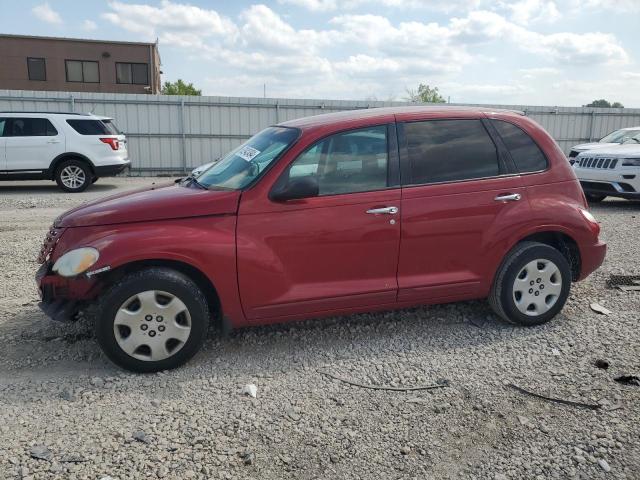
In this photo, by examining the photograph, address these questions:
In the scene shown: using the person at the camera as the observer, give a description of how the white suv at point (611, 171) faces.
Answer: facing the viewer and to the left of the viewer

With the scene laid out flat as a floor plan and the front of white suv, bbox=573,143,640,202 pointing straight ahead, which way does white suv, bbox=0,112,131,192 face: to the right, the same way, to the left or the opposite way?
the same way

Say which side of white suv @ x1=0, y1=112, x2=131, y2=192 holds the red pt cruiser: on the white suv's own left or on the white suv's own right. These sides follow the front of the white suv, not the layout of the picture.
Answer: on the white suv's own left

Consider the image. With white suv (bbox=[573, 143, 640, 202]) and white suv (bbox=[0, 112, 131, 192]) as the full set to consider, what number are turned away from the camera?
0

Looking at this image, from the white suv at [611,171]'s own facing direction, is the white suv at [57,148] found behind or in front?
in front

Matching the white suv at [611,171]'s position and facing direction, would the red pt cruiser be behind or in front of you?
in front

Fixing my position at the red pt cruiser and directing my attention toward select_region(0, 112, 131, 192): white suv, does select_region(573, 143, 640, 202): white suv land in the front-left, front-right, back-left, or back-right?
front-right

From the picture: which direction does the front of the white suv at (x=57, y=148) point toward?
to the viewer's left

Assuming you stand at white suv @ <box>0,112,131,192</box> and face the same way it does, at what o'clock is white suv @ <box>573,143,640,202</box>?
white suv @ <box>573,143,640,202</box> is roughly at 7 o'clock from white suv @ <box>0,112,131,192</box>.
